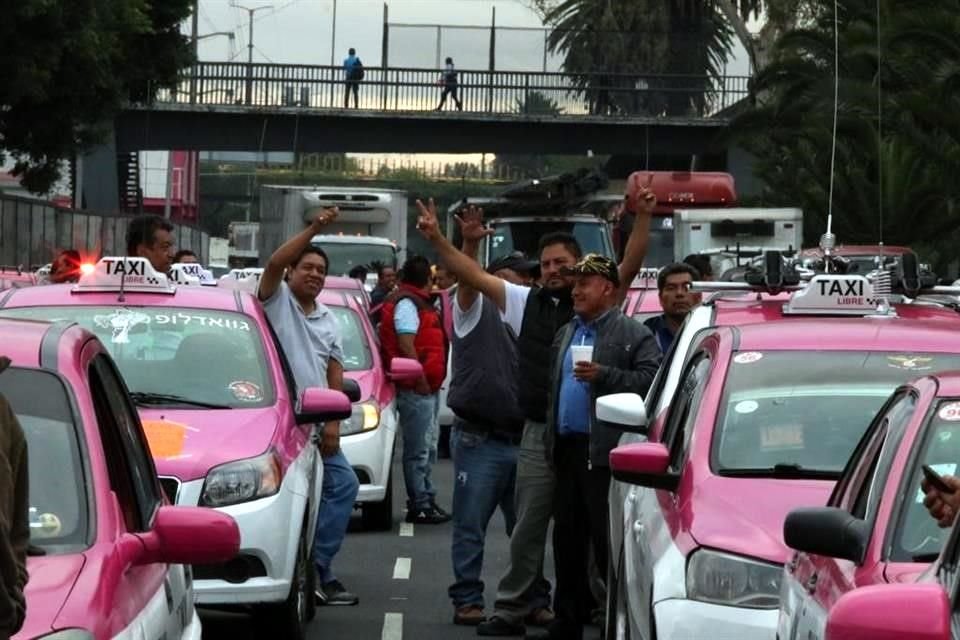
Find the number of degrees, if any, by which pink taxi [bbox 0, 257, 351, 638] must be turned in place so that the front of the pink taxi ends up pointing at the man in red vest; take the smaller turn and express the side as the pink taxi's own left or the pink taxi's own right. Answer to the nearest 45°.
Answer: approximately 180°

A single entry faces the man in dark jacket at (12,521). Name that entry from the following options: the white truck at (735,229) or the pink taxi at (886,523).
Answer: the white truck

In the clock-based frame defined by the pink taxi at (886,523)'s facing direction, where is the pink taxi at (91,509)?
the pink taxi at (91,509) is roughly at 4 o'clock from the pink taxi at (886,523).

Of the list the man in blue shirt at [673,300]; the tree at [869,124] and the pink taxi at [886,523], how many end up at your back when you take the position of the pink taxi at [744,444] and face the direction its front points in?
2

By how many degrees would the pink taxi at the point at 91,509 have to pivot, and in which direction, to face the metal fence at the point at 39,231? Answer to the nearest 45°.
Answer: approximately 135° to its right

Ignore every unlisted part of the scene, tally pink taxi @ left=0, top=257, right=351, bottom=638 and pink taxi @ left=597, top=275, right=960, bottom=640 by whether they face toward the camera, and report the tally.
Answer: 2

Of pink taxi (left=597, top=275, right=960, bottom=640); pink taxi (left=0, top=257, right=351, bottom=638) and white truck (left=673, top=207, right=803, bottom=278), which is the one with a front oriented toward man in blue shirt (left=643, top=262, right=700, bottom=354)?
the white truck

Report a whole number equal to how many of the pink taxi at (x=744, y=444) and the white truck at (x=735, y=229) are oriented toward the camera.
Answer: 2

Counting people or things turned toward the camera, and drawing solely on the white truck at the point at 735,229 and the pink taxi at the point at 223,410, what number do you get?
2

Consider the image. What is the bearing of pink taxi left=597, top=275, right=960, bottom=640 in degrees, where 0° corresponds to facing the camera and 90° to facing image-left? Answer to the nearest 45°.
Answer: approximately 0°

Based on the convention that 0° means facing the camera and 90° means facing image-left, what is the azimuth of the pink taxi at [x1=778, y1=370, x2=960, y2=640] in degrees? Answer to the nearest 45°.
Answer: approximately 315°
